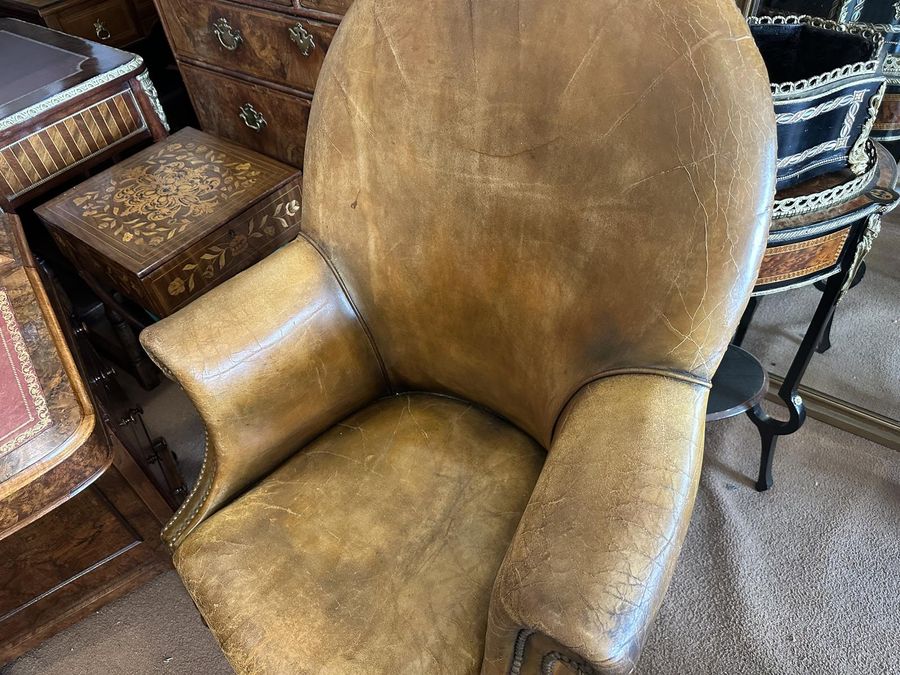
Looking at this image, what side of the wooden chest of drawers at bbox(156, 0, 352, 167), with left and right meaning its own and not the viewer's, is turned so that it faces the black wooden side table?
left

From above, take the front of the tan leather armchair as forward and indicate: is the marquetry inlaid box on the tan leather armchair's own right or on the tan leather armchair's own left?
on the tan leather armchair's own right

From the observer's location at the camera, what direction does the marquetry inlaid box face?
facing the viewer and to the right of the viewer

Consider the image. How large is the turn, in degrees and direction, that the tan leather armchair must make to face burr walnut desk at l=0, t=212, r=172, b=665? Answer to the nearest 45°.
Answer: approximately 45° to its right

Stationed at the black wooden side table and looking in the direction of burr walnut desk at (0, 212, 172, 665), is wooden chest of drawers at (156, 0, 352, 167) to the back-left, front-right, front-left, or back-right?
front-right

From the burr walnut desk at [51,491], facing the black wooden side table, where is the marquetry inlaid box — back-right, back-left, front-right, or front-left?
front-left

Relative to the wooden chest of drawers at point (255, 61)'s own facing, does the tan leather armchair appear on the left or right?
on its left

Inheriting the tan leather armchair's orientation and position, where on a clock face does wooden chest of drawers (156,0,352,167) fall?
The wooden chest of drawers is roughly at 4 o'clock from the tan leather armchair.

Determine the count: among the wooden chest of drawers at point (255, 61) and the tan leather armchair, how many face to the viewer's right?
0

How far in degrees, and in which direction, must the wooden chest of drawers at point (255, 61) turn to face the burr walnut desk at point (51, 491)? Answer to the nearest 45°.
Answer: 0° — it already faces it

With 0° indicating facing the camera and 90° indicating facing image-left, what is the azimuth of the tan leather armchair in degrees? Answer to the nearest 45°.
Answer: approximately 45°

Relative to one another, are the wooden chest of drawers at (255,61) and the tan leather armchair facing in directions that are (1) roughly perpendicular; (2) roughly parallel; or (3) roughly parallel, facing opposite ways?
roughly parallel

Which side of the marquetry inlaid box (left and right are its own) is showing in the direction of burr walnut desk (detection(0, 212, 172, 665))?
right
